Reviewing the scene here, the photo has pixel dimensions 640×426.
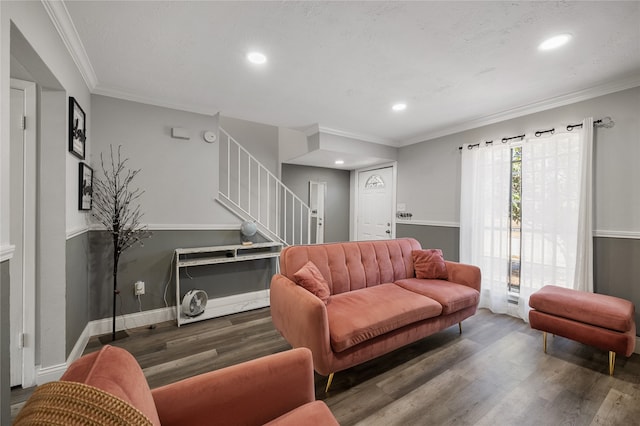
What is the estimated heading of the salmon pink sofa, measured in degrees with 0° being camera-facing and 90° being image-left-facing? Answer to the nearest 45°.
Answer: approximately 315°

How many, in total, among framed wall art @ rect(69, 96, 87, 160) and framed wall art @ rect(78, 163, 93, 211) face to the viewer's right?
2

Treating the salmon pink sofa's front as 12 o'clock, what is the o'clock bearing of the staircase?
The staircase is roughly at 6 o'clock from the salmon pink sofa.

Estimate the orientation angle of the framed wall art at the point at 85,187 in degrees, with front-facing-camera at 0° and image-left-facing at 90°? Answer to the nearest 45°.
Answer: approximately 270°

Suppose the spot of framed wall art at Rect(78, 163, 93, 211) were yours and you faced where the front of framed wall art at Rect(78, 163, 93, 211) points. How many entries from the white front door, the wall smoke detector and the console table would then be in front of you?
3

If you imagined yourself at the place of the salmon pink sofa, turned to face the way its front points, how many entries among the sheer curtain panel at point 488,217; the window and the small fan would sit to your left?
2

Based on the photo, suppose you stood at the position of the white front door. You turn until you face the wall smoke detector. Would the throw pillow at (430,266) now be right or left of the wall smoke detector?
left

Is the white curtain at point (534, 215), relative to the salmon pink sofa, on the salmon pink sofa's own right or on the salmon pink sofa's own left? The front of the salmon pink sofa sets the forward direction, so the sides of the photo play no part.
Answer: on the salmon pink sofa's own left

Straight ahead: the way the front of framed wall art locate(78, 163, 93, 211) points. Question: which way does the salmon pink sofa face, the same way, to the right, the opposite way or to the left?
to the right

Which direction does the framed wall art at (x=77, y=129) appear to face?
to the viewer's right

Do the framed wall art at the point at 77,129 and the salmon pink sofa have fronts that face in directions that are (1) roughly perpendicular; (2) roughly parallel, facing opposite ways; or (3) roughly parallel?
roughly perpendicular
